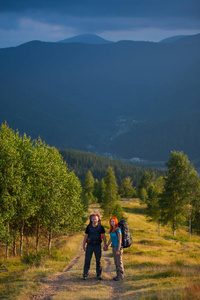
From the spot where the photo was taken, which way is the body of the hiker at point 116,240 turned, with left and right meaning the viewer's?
facing the viewer and to the left of the viewer

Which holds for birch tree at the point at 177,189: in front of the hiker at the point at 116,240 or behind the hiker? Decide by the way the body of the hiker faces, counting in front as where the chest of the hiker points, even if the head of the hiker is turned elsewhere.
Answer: behind
